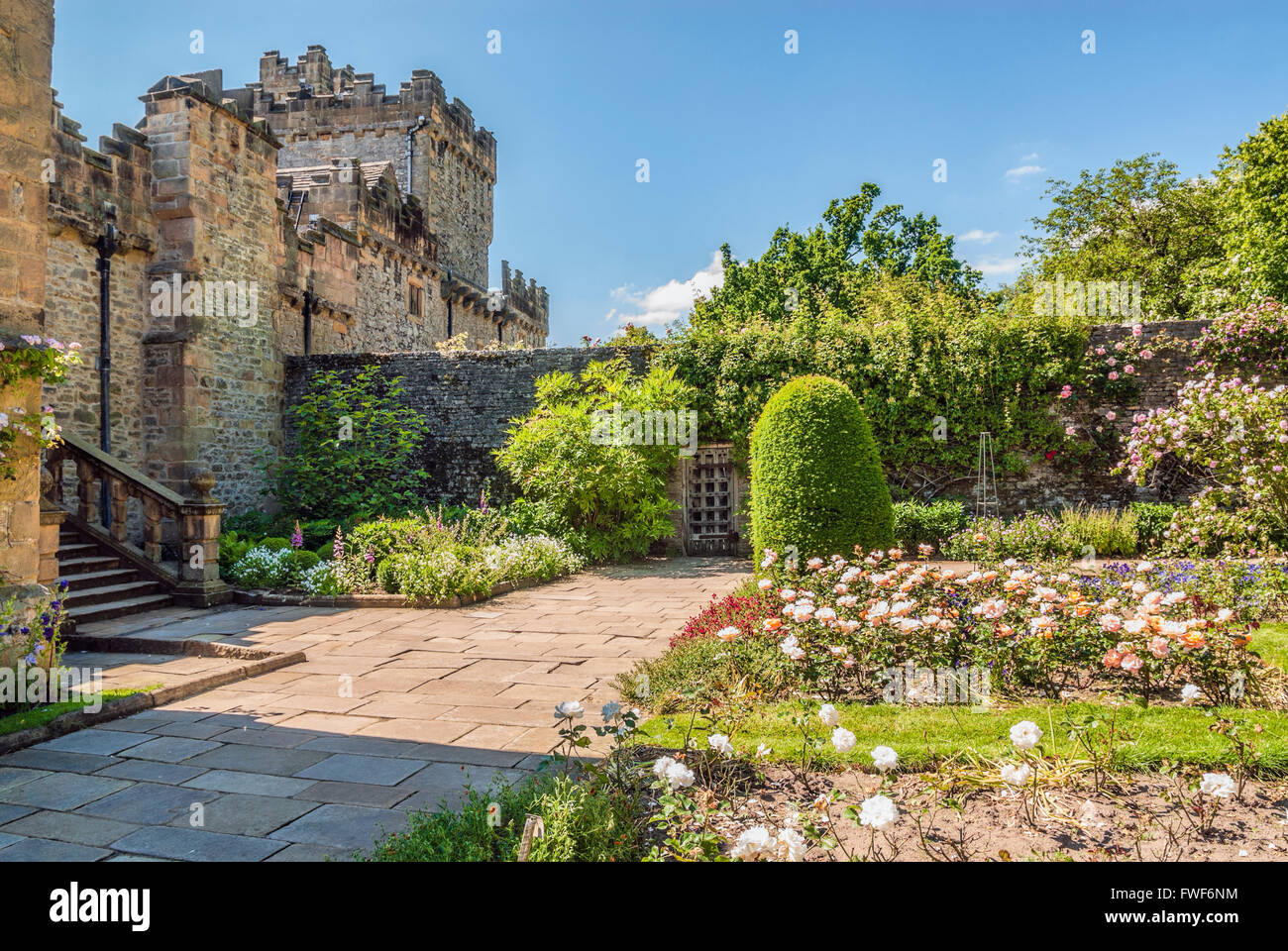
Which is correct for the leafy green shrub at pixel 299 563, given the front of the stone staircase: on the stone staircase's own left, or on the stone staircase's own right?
on the stone staircase's own left

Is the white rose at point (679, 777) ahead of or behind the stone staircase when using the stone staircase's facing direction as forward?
ahead

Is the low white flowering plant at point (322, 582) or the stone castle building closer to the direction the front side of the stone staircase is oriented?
the low white flowering plant

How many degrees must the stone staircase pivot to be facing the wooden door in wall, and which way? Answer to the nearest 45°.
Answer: approximately 45° to its left

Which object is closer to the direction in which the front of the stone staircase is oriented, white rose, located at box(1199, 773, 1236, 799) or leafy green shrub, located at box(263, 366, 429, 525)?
the white rose

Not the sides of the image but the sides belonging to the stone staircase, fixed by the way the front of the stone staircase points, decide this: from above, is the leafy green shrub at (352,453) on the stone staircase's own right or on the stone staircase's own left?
on the stone staircase's own left

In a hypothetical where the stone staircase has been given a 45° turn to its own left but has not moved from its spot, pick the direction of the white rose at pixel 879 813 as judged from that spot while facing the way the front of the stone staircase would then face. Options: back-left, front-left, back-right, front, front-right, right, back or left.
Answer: right

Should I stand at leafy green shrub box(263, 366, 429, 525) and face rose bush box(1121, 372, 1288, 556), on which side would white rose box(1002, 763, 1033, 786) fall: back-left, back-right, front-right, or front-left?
front-right

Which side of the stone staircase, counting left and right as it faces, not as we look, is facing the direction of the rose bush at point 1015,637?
front

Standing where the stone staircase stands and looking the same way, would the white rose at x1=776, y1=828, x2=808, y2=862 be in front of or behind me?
in front

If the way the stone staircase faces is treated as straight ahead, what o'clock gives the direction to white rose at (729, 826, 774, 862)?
The white rose is roughly at 1 o'clock from the stone staircase.

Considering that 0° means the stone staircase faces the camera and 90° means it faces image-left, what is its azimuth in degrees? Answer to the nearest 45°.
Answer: approximately 315°

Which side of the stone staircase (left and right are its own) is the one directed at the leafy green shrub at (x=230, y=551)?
left

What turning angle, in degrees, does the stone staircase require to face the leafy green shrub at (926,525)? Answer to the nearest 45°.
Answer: approximately 45° to its left

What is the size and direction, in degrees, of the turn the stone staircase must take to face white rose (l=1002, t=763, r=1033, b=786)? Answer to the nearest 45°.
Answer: approximately 45° to its right

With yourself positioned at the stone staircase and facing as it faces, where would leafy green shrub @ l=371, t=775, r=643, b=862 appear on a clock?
The leafy green shrub is roughly at 1 o'clock from the stone staircase.
